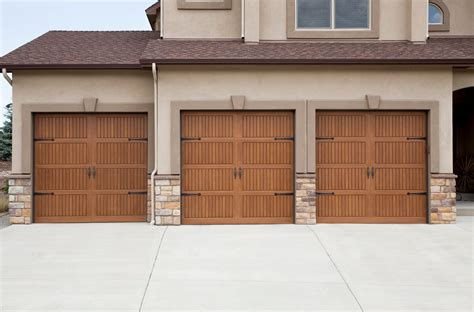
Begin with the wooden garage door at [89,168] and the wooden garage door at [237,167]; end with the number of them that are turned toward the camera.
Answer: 2

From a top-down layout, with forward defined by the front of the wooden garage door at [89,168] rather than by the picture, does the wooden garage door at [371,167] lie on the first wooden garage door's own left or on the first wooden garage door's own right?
on the first wooden garage door's own left

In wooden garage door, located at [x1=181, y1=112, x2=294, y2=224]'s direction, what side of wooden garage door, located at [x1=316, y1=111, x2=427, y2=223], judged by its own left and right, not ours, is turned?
right

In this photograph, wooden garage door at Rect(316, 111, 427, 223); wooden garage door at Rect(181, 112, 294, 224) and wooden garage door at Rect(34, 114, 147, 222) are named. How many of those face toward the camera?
3

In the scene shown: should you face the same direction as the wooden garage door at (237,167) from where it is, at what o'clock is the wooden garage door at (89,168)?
the wooden garage door at (89,168) is roughly at 3 o'clock from the wooden garage door at (237,167).

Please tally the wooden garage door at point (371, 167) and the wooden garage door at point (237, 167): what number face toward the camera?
2

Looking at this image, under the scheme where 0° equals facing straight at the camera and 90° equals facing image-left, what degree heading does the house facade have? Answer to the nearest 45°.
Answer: approximately 0°

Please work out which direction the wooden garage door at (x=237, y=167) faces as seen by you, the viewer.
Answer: facing the viewer
